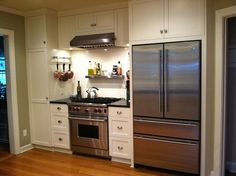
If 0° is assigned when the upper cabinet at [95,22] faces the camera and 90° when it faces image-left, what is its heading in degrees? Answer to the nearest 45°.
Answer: approximately 45°

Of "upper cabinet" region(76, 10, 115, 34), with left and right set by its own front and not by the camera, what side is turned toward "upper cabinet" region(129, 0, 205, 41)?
left

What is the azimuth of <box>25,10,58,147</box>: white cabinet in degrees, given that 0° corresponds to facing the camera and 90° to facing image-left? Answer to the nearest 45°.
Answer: approximately 45°

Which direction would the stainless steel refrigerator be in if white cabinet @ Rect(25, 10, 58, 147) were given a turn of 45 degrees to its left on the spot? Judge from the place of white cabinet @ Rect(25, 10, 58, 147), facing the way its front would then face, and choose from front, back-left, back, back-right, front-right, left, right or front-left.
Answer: front-left

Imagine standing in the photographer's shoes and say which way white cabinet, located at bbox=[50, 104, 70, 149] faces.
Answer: facing the viewer and to the left of the viewer

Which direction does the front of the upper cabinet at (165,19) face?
toward the camera
